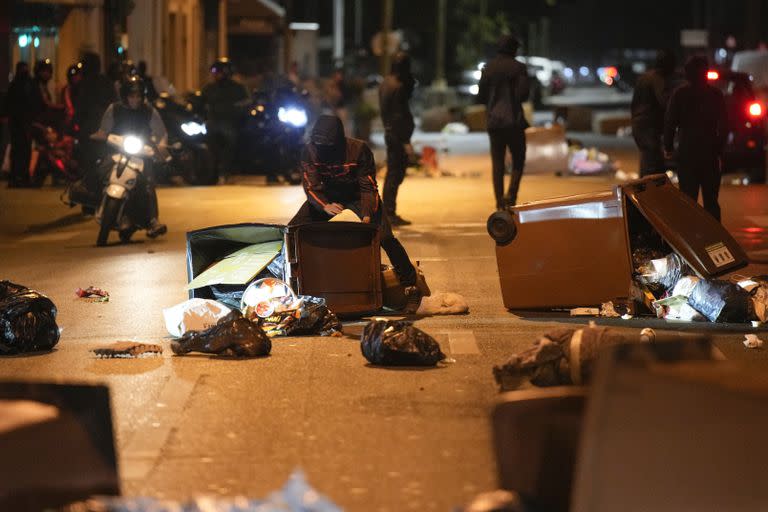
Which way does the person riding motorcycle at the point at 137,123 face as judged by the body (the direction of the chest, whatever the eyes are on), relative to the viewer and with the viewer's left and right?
facing the viewer

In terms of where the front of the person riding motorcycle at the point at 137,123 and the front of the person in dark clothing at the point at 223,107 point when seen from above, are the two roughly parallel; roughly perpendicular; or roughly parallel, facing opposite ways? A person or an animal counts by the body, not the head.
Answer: roughly parallel

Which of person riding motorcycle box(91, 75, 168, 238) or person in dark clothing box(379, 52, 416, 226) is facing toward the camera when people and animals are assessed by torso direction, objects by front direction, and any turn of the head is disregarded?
the person riding motorcycle

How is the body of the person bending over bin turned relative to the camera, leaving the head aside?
toward the camera

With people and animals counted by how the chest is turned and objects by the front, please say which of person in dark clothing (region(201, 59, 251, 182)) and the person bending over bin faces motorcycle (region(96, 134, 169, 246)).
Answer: the person in dark clothing

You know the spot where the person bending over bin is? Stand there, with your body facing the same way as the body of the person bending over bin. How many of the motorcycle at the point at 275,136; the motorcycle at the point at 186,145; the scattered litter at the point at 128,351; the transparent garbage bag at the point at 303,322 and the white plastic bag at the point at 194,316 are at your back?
2

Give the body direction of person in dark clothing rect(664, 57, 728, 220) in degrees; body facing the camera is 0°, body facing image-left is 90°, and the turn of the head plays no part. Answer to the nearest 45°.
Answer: approximately 180°

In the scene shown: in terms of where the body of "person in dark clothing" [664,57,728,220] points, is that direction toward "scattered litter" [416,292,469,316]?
no

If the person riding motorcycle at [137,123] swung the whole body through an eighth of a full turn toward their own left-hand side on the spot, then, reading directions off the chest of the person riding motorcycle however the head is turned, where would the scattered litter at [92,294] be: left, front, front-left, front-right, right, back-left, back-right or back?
front-right

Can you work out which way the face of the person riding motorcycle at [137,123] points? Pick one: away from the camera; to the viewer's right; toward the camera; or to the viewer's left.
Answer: toward the camera

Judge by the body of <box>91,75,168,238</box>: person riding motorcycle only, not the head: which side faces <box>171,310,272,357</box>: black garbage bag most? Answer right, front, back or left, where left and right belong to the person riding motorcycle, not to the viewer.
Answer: front

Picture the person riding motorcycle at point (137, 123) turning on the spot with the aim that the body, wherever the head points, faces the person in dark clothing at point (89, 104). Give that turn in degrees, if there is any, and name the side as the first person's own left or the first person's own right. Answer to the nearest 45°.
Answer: approximately 180°

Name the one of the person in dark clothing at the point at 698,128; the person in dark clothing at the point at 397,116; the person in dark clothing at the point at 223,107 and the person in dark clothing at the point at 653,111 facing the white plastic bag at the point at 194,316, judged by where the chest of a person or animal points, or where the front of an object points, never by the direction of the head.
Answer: the person in dark clothing at the point at 223,107

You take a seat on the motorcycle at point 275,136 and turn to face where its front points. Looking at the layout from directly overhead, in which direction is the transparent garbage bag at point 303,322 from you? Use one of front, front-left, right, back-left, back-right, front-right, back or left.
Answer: front-right

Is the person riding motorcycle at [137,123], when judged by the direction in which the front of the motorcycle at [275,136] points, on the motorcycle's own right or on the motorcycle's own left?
on the motorcycle's own right

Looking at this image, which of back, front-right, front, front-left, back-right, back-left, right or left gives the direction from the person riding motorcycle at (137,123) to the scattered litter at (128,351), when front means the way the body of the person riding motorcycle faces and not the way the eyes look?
front

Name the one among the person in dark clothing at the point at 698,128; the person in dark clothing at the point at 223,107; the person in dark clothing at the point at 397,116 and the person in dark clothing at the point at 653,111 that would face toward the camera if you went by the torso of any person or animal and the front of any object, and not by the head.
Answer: the person in dark clothing at the point at 223,107
